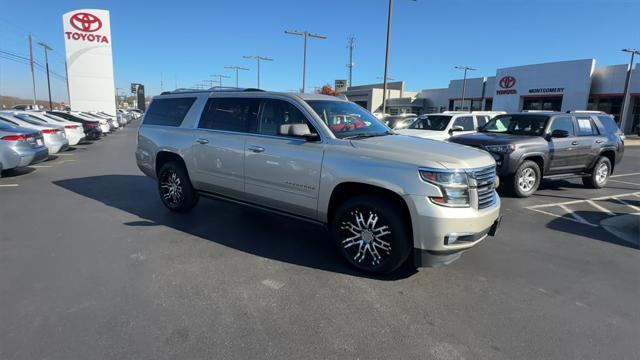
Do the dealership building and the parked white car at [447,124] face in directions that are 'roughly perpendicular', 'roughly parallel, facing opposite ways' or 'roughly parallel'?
roughly parallel

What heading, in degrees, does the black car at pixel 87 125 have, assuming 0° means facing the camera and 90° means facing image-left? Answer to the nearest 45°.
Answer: approximately 135°

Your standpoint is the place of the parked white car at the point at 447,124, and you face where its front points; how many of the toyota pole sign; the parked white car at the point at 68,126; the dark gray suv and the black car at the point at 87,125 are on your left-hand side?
1

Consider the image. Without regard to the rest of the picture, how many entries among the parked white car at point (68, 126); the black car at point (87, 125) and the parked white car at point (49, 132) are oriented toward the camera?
0

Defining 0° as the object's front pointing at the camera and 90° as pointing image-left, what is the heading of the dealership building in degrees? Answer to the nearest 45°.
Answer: approximately 45°

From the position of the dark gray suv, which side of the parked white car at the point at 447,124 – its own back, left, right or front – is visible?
left

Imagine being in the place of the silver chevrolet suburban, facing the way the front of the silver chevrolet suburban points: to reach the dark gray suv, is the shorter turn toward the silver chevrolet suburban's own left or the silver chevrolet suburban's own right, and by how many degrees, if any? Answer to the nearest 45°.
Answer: approximately 90° to the silver chevrolet suburban's own left

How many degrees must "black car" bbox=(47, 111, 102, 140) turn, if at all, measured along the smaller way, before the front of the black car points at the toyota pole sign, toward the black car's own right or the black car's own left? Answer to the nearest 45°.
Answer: approximately 45° to the black car's own right

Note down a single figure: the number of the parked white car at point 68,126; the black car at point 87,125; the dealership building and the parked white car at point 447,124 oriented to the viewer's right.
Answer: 0

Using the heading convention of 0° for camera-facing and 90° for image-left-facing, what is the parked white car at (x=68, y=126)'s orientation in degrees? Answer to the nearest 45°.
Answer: approximately 135°

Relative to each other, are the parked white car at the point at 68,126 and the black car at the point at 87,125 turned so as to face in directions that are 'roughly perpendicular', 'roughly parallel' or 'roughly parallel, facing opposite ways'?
roughly parallel

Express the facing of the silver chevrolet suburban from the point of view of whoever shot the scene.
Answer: facing the viewer and to the right of the viewer

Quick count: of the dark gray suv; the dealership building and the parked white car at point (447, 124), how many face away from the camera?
0

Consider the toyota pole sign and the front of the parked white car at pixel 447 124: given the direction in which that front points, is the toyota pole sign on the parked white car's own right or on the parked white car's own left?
on the parked white car's own right

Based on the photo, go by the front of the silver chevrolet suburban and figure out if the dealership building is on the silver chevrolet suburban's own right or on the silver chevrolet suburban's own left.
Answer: on the silver chevrolet suburban's own left
